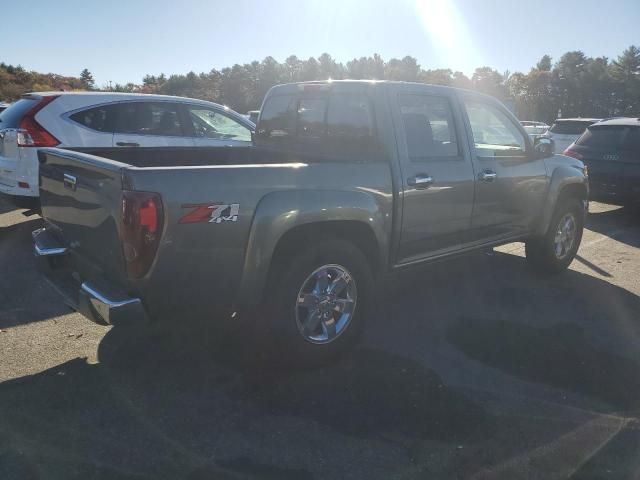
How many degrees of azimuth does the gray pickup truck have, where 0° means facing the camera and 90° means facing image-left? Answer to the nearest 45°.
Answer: approximately 225°

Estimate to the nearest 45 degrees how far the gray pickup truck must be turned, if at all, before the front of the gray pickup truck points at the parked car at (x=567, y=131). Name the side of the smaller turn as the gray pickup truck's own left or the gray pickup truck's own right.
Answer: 0° — it already faces it
